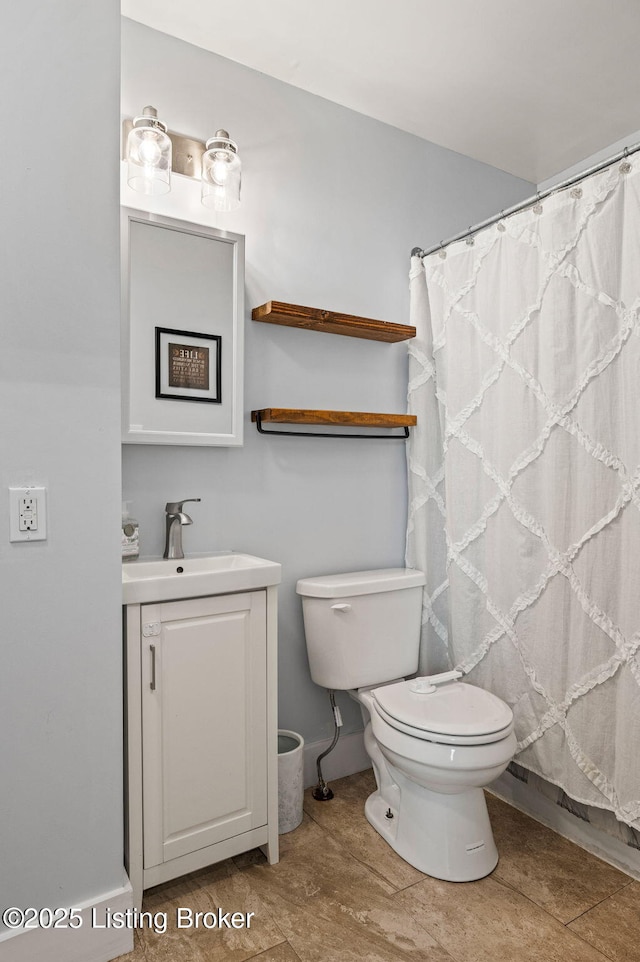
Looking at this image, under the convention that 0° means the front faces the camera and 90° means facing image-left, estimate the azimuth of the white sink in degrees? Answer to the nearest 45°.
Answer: approximately 315°

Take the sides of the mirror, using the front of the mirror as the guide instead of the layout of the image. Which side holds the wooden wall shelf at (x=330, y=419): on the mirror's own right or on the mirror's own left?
on the mirror's own left

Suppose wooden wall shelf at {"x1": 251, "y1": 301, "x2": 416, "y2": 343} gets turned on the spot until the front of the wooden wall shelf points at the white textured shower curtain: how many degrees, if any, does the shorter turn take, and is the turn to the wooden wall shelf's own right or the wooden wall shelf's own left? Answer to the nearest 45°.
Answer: approximately 45° to the wooden wall shelf's own left

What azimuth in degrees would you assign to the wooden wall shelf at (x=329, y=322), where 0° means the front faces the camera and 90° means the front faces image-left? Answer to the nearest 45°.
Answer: approximately 315°

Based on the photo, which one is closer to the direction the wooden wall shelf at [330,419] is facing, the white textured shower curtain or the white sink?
the white textured shower curtain

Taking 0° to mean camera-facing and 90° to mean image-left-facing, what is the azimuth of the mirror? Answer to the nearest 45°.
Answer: approximately 315°

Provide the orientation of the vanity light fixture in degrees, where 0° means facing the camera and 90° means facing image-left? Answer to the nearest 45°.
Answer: approximately 315°
